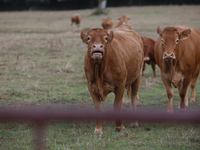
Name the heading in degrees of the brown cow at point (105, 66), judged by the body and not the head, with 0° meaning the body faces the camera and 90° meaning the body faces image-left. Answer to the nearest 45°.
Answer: approximately 45°

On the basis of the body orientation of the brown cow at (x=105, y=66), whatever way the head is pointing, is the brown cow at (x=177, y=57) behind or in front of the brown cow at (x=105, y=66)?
behind
